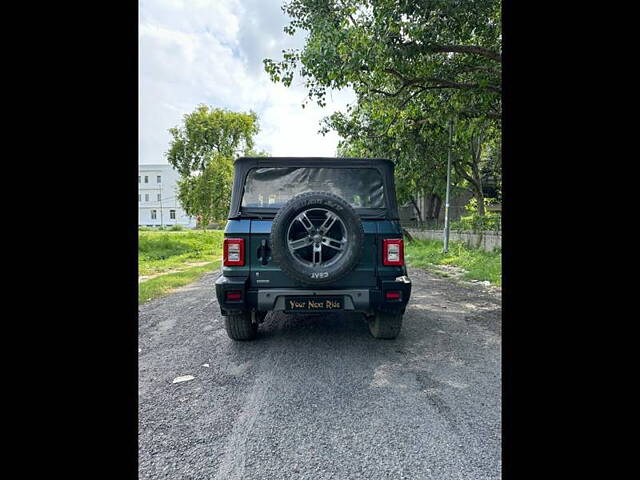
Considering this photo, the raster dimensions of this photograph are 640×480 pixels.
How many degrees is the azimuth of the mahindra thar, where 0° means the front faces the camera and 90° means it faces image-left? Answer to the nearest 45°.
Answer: approximately 180°

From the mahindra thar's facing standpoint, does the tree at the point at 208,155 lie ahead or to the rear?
ahead

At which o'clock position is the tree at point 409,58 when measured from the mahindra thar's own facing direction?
The tree is roughly at 1 o'clock from the mahindra thar.

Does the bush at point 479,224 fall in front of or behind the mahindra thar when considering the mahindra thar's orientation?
in front
